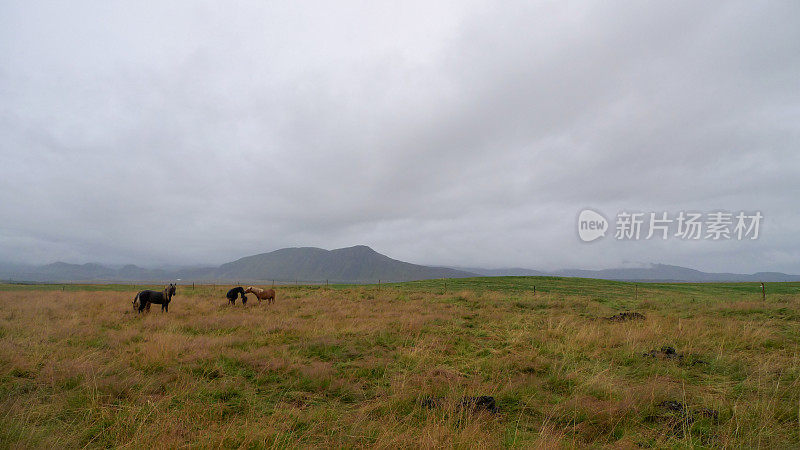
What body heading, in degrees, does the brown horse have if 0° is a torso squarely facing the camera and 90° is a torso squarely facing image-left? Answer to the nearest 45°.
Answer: approximately 90°

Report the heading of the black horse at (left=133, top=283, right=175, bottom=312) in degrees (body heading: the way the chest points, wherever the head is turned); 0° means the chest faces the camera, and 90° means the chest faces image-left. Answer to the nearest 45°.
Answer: approximately 270°
